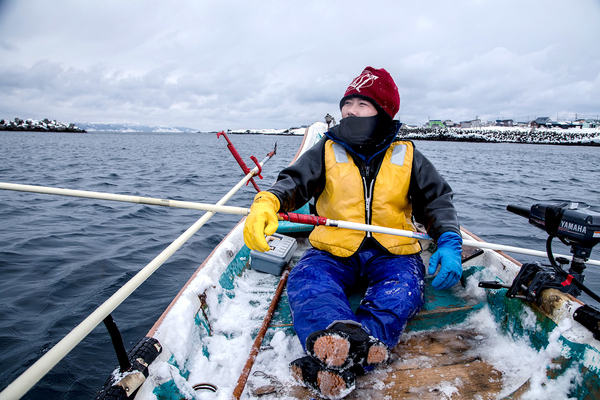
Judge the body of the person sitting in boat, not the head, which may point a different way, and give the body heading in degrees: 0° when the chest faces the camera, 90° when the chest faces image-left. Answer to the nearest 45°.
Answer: approximately 0°

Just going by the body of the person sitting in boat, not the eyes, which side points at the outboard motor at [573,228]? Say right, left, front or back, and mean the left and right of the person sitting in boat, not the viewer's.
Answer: left
